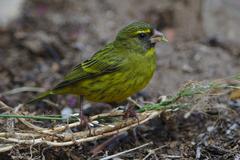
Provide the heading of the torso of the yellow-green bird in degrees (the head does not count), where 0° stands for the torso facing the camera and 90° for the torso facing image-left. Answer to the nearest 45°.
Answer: approximately 270°

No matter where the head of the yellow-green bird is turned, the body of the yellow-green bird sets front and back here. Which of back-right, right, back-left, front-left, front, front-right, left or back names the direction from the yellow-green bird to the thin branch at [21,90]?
back-left
